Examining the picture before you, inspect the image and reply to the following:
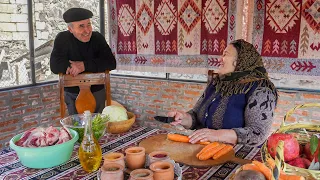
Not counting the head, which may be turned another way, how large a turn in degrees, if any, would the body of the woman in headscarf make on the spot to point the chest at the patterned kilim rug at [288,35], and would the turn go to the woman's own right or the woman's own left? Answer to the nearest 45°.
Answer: approximately 180°

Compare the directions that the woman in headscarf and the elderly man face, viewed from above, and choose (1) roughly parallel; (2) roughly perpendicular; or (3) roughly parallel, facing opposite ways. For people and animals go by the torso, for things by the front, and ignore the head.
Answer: roughly perpendicular

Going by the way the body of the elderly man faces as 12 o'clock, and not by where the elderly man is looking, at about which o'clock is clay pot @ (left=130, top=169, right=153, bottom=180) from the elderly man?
The clay pot is roughly at 12 o'clock from the elderly man.

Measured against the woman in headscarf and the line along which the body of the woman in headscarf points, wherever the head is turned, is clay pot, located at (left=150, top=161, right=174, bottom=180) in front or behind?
in front

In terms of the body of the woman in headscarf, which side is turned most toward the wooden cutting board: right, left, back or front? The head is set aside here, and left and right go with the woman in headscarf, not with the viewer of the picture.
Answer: front

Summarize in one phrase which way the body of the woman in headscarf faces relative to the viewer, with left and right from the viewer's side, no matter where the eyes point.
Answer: facing the viewer and to the left of the viewer

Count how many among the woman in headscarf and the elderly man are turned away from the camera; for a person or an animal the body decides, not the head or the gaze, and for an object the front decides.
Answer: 0

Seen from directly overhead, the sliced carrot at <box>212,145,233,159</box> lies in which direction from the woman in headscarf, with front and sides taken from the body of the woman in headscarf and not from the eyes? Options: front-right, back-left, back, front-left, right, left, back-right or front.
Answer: front-left

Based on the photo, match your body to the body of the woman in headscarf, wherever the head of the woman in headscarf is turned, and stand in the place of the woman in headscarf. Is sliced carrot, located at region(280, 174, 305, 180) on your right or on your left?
on your left

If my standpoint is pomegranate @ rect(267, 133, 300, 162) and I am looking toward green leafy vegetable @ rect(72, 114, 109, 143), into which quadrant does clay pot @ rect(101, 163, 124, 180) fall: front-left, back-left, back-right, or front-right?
front-left

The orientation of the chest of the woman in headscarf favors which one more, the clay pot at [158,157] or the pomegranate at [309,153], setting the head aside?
the clay pot

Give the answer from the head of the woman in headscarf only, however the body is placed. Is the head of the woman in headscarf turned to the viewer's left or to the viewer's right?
to the viewer's left

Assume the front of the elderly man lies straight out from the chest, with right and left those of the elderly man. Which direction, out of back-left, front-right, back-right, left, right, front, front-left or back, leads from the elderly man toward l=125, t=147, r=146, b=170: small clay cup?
front

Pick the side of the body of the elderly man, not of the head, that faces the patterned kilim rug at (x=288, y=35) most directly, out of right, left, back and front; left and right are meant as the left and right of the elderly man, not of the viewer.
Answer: left

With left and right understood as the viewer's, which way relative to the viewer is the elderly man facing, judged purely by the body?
facing the viewer
